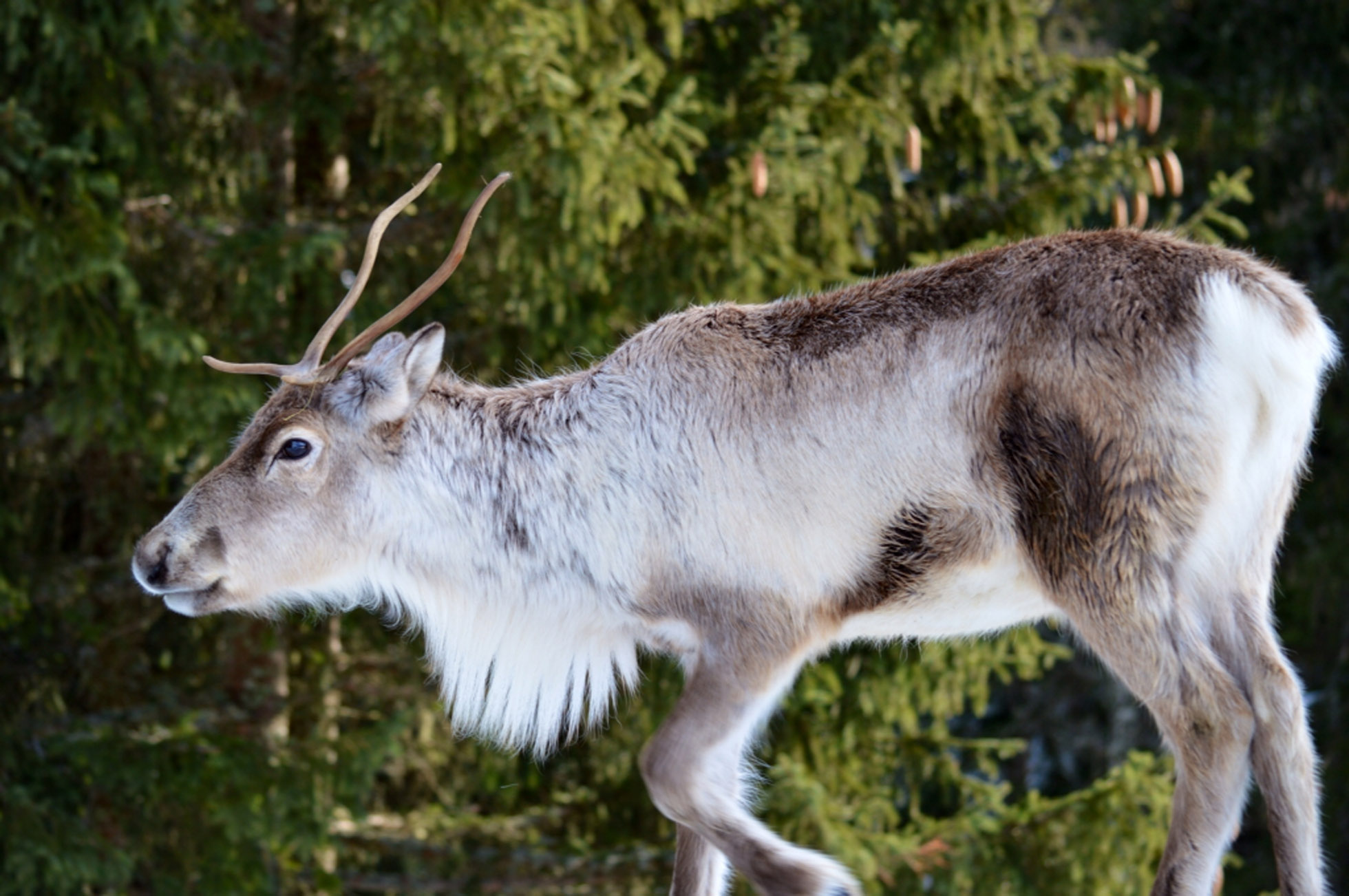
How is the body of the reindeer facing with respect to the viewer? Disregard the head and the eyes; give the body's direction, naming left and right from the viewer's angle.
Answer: facing to the left of the viewer
